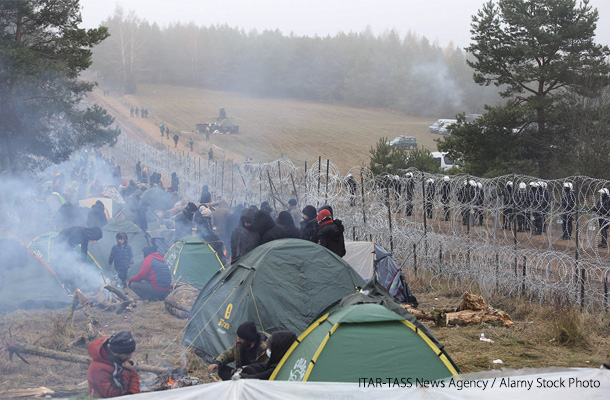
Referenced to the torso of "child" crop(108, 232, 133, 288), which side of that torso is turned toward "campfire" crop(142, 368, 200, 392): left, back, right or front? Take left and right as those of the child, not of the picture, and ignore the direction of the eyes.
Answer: front

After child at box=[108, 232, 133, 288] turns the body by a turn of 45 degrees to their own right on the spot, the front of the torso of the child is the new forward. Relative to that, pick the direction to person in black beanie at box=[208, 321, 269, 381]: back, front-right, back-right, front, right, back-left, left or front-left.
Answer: front-left

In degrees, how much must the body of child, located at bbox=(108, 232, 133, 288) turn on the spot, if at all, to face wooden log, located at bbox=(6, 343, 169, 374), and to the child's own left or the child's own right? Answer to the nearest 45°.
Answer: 0° — they already face it

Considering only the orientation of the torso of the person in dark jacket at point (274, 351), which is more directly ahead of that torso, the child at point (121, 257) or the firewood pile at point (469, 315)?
the child

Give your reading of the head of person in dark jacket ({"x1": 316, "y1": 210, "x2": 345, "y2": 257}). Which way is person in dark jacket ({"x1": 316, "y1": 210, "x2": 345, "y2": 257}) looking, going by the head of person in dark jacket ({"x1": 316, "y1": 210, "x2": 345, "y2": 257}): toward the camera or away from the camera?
away from the camera

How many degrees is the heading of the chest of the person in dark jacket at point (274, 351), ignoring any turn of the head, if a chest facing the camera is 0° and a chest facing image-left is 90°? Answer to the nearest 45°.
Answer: approximately 90°

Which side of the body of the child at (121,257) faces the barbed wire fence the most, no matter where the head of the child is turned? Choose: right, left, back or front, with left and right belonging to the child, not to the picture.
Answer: left

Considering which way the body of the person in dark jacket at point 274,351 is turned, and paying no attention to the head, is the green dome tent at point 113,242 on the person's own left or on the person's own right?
on the person's own right

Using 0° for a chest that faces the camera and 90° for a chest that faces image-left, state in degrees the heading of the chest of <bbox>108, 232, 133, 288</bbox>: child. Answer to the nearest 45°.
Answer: approximately 0°

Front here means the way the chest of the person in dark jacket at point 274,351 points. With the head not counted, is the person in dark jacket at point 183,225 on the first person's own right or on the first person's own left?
on the first person's own right

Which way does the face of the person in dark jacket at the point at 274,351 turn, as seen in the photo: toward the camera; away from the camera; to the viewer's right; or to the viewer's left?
to the viewer's left

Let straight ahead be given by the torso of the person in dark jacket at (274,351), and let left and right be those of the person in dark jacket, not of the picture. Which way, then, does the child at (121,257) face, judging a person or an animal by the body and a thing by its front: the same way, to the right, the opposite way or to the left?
to the left
